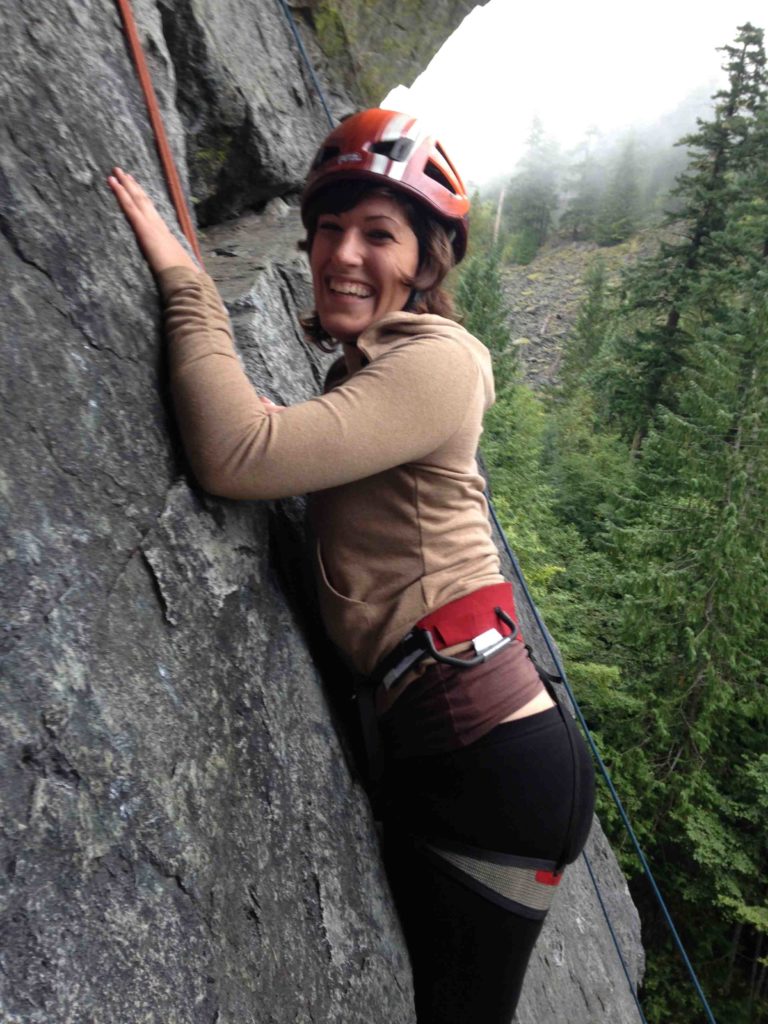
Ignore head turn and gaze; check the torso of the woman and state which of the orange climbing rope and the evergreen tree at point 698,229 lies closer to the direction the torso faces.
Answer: the orange climbing rope

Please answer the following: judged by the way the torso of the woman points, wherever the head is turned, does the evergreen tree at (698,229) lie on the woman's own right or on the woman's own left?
on the woman's own right

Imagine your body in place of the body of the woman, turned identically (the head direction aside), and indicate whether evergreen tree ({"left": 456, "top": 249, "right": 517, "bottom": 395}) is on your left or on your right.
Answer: on your right

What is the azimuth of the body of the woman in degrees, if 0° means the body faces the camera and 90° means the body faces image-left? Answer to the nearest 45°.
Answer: approximately 90°
